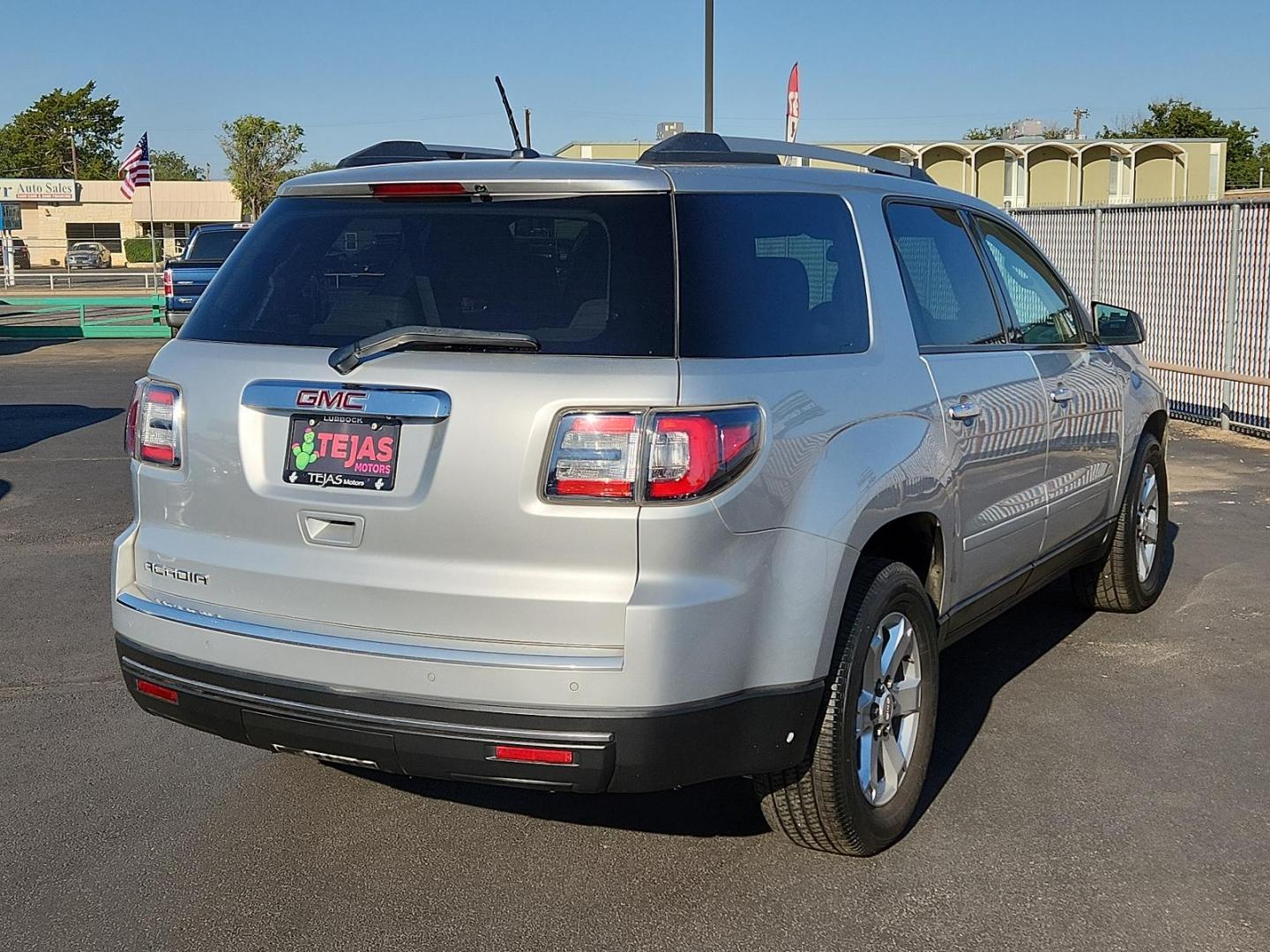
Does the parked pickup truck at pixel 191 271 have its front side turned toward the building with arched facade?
no

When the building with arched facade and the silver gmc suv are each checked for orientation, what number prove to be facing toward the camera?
1

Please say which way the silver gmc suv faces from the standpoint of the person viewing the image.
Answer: facing away from the viewer and to the right of the viewer

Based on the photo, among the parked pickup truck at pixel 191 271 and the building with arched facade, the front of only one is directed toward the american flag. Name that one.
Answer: the parked pickup truck

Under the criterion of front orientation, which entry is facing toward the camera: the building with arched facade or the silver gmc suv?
the building with arched facade

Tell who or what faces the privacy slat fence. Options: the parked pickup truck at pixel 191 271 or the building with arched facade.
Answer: the building with arched facade

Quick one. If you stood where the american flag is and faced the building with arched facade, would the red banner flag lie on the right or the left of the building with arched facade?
right

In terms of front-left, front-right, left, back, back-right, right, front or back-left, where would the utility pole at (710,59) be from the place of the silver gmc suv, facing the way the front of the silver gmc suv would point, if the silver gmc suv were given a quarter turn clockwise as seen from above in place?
back-left

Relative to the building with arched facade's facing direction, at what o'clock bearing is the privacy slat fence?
The privacy slat fence is roughly at 12 o'clock from the building with arched facade.

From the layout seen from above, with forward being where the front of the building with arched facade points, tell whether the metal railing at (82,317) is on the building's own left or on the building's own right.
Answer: on the building's own right

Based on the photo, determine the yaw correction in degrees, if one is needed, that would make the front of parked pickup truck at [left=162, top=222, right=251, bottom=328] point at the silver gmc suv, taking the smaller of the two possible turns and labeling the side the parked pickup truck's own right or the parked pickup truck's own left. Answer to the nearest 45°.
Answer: approximately 180°

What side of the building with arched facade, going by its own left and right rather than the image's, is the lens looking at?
front

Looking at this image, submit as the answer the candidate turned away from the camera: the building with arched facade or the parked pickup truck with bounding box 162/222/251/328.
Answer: the parked pickup truck

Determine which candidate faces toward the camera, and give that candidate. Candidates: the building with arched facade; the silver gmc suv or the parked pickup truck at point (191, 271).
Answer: the building with arched facade

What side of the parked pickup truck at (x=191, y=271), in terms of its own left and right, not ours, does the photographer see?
back
